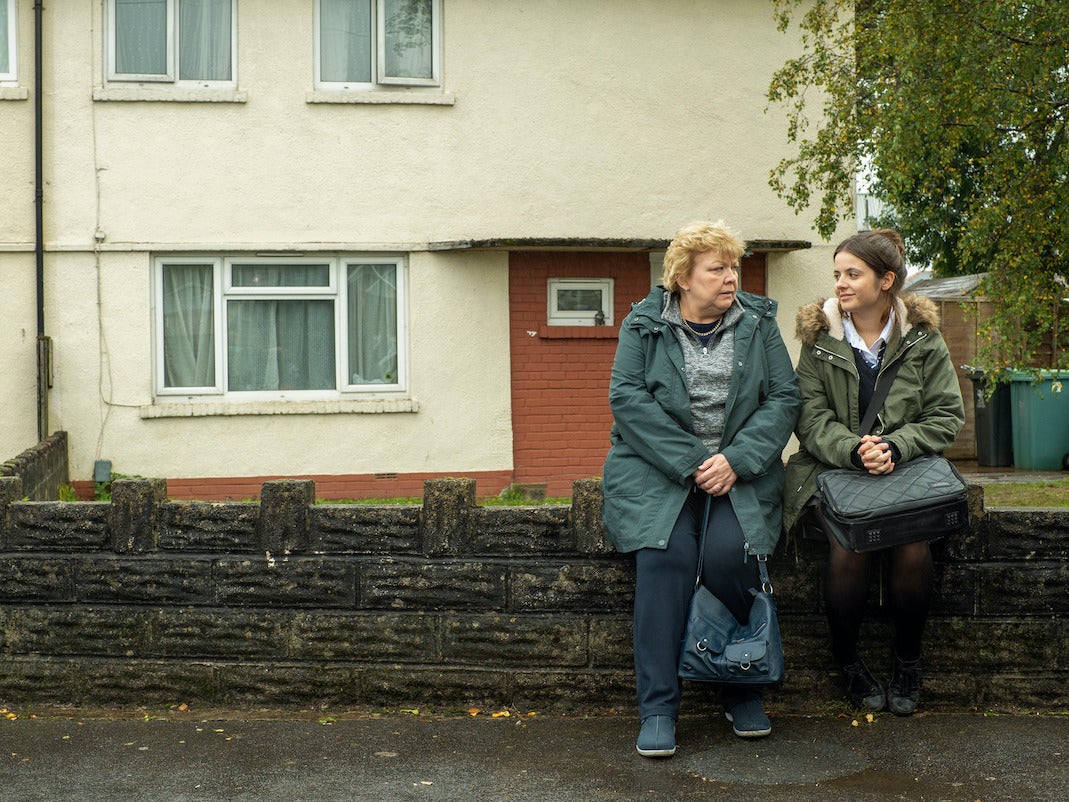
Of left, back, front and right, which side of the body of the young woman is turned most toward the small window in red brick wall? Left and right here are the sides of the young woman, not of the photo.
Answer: back

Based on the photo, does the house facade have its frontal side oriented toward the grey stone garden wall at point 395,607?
yes

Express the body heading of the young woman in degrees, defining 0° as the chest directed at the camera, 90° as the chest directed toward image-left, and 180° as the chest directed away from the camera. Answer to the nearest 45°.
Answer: approximately 0°

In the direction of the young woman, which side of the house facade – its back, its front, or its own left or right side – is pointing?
front

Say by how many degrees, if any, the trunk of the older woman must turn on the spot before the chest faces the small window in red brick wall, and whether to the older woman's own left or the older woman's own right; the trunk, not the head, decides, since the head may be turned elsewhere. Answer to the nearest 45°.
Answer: approximately 180°

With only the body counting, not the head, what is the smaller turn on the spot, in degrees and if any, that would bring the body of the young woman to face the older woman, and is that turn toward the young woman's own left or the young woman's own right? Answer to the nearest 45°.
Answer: approximately 45° to the young woman's own right

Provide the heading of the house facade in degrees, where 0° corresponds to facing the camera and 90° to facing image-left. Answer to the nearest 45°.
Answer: approximately 0°

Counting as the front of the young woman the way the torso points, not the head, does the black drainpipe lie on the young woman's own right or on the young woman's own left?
on the young woman's own right

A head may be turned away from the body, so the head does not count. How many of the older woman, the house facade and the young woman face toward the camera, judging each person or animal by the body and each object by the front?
3

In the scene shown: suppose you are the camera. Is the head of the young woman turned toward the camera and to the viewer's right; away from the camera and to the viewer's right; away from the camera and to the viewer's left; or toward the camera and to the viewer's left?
toward the camera and to the viewer's left
